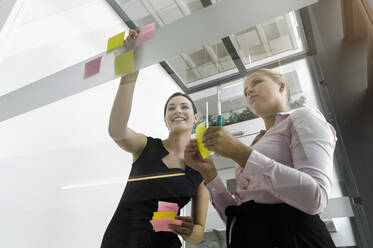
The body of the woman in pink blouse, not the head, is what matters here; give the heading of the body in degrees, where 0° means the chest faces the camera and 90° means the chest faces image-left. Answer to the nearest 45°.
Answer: approximately 45°
